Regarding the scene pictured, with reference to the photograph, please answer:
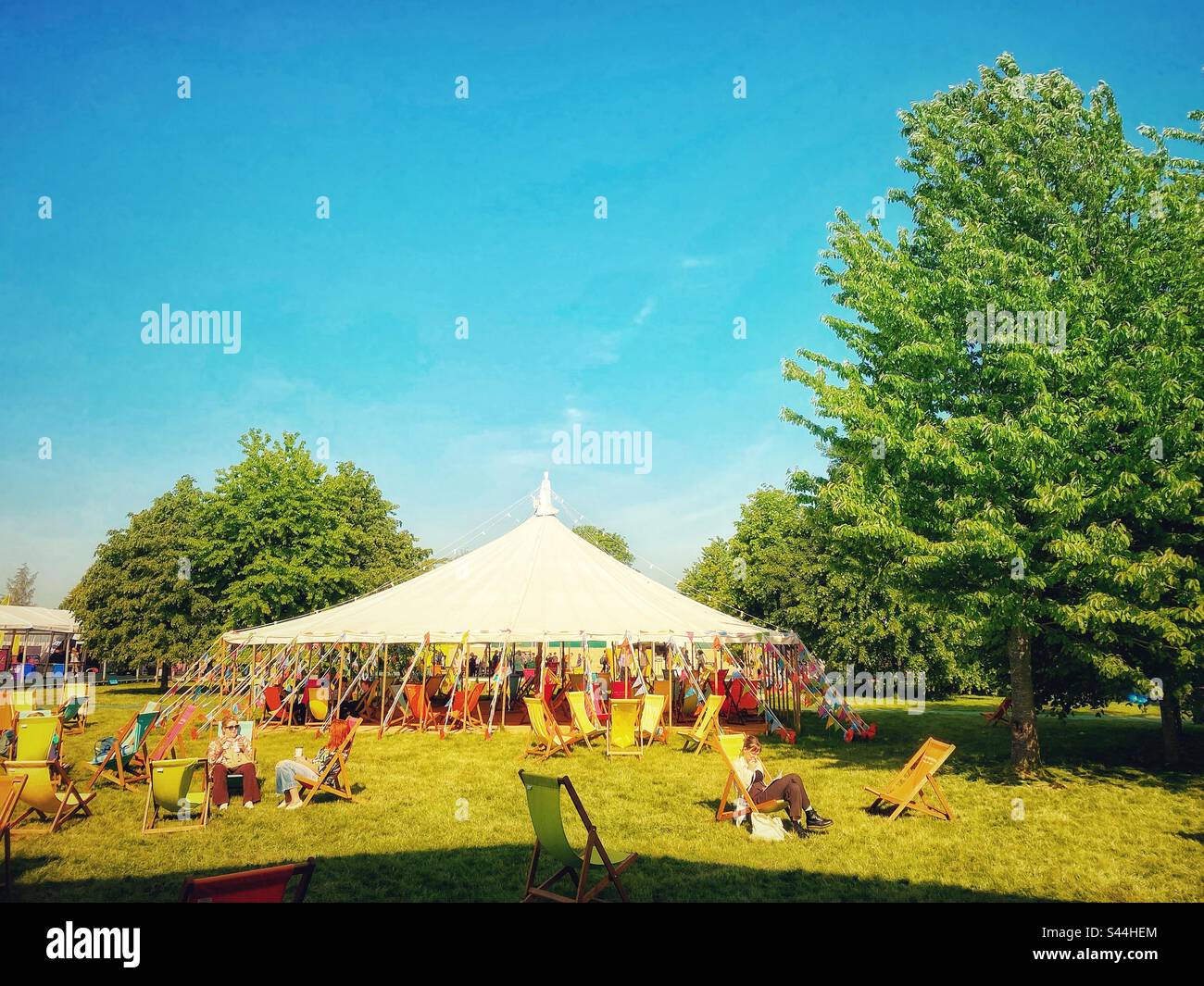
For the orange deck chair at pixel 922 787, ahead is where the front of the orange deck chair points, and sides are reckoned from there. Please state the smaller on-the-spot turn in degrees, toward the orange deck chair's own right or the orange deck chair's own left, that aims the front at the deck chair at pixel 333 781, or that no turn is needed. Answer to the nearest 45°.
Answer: approximately 45° to the orange deck chair's own right

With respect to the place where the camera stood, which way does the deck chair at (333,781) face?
facing to the left of the viewer

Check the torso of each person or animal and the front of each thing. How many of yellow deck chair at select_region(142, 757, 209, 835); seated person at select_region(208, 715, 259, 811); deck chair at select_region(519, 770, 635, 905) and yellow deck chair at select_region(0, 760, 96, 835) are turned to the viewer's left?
0

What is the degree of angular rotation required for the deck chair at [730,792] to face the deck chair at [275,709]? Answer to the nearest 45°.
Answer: approximately 180°

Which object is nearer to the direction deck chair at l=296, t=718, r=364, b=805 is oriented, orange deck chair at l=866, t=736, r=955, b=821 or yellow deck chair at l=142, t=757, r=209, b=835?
the yellow deck chair

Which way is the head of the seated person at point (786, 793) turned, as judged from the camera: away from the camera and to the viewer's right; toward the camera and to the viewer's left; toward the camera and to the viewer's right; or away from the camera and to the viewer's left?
toward the camera and to the viewer's right

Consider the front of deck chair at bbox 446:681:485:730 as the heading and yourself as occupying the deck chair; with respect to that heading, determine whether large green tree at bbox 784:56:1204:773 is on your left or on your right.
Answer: on your left

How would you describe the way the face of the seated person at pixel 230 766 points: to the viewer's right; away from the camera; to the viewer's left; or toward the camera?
toward the camera

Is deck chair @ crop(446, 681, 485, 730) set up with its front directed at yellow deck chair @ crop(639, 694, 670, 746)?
no
